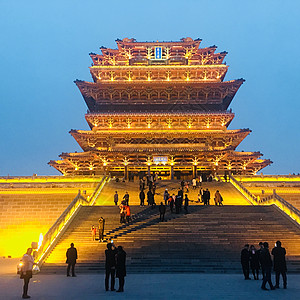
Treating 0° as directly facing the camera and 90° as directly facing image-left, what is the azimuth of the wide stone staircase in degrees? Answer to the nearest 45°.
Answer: approximately 0°

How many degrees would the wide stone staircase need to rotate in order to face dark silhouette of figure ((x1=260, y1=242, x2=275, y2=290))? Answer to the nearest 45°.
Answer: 0° — it already faces them

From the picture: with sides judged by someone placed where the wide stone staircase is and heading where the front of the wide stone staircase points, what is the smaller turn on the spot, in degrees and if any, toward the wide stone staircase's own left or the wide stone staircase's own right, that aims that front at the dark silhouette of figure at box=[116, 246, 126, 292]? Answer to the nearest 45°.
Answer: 0° — it already faces them

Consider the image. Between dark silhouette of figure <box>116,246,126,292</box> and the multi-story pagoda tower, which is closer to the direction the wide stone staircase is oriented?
the dark silhouette of figure

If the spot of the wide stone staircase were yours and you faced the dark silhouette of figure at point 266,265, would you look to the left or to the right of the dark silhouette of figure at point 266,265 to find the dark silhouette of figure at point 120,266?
right

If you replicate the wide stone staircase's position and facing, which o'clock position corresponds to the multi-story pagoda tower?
The multi-story pagoda tower is roughly at 6 o'clock from the wide stone staircase.

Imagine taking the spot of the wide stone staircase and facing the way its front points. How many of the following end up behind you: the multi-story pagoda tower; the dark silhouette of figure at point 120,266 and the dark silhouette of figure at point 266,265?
1
